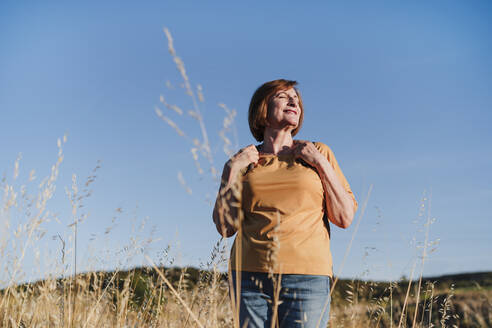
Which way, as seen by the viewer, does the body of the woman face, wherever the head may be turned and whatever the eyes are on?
toward the camera

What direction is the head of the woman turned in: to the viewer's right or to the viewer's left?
to the viewer's right
